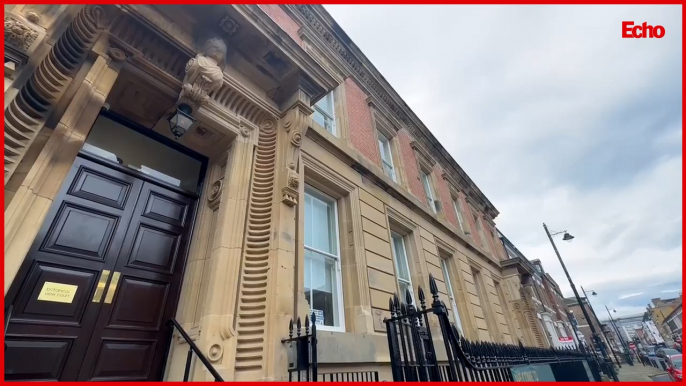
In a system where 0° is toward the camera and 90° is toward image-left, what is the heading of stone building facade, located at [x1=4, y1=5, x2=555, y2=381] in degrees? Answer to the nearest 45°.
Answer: approximately 315°

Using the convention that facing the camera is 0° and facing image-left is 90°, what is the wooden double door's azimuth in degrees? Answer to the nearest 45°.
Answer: approximately 315°
